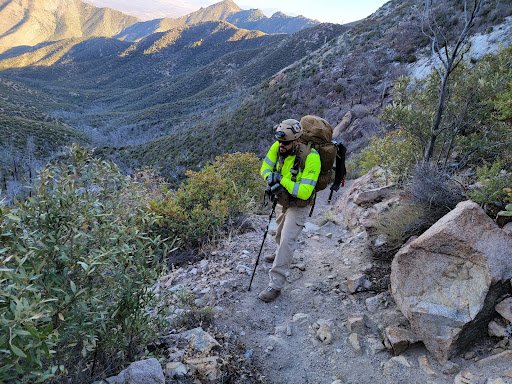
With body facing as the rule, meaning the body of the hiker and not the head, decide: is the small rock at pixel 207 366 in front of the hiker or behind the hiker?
in front

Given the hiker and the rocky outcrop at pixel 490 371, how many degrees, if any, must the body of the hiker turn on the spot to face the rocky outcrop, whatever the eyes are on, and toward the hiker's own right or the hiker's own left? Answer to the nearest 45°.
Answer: approximately 90° to the hiker's own left

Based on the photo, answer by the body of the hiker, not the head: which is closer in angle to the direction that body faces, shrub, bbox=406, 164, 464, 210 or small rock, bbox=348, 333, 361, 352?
the small rock

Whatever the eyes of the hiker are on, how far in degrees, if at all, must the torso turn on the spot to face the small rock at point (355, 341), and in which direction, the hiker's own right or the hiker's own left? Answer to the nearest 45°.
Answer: approximately 90° to the hiker's own left

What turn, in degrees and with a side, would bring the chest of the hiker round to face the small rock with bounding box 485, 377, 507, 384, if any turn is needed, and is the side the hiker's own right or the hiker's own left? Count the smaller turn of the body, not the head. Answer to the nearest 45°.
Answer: approximately 90° to the hiker's own left

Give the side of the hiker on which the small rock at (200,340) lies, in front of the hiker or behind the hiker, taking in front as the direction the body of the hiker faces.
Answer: in front

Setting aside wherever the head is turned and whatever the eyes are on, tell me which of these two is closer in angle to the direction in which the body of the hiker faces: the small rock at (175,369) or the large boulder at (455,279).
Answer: the small rock
